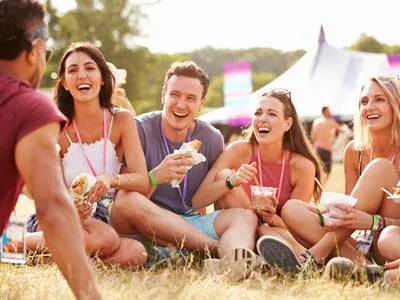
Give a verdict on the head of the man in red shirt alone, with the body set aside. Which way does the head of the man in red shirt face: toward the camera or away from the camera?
away from the camera

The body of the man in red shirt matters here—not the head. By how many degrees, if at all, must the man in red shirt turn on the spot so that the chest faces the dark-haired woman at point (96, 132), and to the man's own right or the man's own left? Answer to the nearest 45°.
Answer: approximately 45° to the man's own left

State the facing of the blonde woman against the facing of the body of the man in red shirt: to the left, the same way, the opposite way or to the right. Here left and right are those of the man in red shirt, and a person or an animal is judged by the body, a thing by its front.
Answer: the opposite way

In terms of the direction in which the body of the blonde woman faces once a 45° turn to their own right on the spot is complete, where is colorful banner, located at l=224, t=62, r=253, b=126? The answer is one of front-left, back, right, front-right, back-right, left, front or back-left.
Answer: right

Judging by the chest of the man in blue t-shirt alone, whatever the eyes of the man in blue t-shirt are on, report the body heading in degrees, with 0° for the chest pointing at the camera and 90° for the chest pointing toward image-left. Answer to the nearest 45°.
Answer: approximately 0°

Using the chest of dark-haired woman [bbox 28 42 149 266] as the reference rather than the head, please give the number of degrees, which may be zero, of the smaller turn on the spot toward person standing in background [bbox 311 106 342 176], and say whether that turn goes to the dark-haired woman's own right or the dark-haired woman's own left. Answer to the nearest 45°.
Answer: approximately 135° to the dark-haired woman's own left

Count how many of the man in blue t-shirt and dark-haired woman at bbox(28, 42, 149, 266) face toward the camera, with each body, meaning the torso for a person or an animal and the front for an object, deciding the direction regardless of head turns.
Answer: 2

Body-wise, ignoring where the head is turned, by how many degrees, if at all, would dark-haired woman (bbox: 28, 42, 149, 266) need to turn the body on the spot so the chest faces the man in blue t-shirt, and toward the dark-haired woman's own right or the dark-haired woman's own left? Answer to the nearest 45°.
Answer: approximately 90° to the dark-haired woman's own left

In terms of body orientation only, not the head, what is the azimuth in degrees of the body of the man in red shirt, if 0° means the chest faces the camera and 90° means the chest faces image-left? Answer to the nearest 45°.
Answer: approximately 225°

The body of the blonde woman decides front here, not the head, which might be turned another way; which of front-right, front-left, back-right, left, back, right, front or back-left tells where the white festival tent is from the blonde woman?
back-right

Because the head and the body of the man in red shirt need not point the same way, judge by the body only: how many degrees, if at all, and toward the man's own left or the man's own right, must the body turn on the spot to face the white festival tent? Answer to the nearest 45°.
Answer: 0° — they already face it
